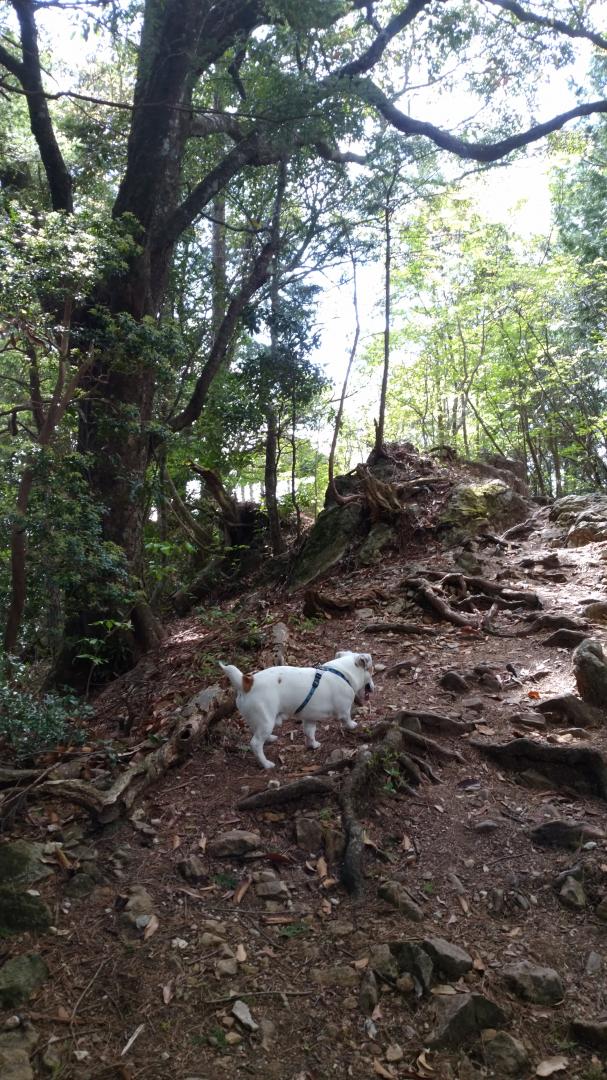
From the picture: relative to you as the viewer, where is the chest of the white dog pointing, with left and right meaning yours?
facing away from the viewer and to the right of the viewer

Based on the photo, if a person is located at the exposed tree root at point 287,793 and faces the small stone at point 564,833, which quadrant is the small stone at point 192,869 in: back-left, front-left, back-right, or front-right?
back-right

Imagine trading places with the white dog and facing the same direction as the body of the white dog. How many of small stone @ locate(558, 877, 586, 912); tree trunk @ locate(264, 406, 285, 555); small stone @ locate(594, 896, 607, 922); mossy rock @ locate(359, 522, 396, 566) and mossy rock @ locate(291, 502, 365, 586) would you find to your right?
2

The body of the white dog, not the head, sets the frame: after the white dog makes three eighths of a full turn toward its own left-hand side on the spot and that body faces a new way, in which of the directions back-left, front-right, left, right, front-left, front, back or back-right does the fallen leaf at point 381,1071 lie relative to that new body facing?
left

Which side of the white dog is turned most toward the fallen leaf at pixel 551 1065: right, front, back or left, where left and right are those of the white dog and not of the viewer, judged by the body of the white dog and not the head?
right

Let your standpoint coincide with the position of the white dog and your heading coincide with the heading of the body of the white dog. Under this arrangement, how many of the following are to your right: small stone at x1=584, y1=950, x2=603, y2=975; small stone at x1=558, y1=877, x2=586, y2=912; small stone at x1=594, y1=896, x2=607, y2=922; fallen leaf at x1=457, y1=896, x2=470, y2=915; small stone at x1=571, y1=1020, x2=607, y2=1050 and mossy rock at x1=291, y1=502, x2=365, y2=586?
5

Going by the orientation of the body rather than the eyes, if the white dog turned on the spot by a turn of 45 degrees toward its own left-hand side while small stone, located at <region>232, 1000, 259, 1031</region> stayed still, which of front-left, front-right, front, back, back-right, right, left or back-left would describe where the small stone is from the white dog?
back

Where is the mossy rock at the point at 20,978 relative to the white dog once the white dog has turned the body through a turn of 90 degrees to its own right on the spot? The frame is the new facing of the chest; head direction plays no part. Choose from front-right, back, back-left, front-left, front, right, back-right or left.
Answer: right

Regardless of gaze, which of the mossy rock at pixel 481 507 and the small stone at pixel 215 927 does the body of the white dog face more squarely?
the mossy rock

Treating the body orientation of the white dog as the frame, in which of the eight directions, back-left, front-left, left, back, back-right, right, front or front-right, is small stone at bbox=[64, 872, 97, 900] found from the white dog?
back

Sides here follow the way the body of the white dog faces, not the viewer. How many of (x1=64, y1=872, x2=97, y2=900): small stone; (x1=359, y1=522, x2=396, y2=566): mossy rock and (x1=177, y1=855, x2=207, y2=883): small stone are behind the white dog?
2

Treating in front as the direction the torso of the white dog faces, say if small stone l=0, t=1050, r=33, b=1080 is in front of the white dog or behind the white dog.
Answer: behind

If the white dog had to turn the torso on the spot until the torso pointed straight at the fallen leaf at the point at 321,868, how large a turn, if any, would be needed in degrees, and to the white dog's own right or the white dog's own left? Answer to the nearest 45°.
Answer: approximately 135° to the white dog's own right

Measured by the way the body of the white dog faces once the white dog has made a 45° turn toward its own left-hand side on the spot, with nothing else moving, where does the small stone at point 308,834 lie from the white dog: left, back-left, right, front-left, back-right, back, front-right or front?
back

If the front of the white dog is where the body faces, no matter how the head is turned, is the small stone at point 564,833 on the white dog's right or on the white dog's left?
on the white dog's right

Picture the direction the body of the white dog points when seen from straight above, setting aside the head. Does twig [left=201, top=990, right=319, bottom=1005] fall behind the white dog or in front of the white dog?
behind
